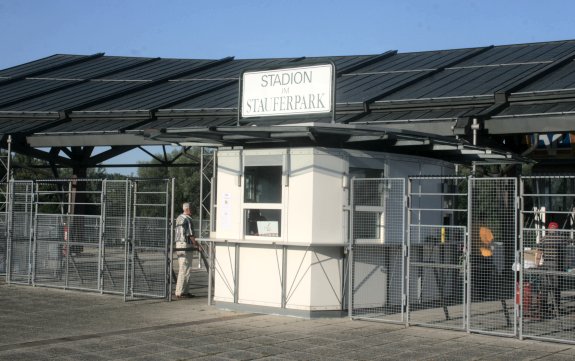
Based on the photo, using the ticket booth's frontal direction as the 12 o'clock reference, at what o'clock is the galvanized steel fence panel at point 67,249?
The galvanized steel fence panel is roughly at 4 o'clock from the ticket booth.

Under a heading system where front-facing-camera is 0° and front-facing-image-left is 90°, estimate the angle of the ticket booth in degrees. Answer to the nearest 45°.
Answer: approximately 0°

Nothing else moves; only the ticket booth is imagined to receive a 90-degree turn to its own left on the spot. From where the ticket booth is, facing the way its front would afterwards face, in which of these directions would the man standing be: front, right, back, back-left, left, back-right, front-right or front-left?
back-left

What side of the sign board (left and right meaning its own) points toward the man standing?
right

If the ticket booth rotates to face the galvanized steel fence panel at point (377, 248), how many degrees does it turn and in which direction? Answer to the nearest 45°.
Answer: approximately 90° to its left

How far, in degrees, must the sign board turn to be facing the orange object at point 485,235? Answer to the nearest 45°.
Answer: approximately 135° to its left

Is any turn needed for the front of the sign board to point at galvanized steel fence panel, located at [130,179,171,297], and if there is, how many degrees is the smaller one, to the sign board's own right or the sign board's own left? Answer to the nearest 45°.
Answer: approximately 90° to the sign board's own right
